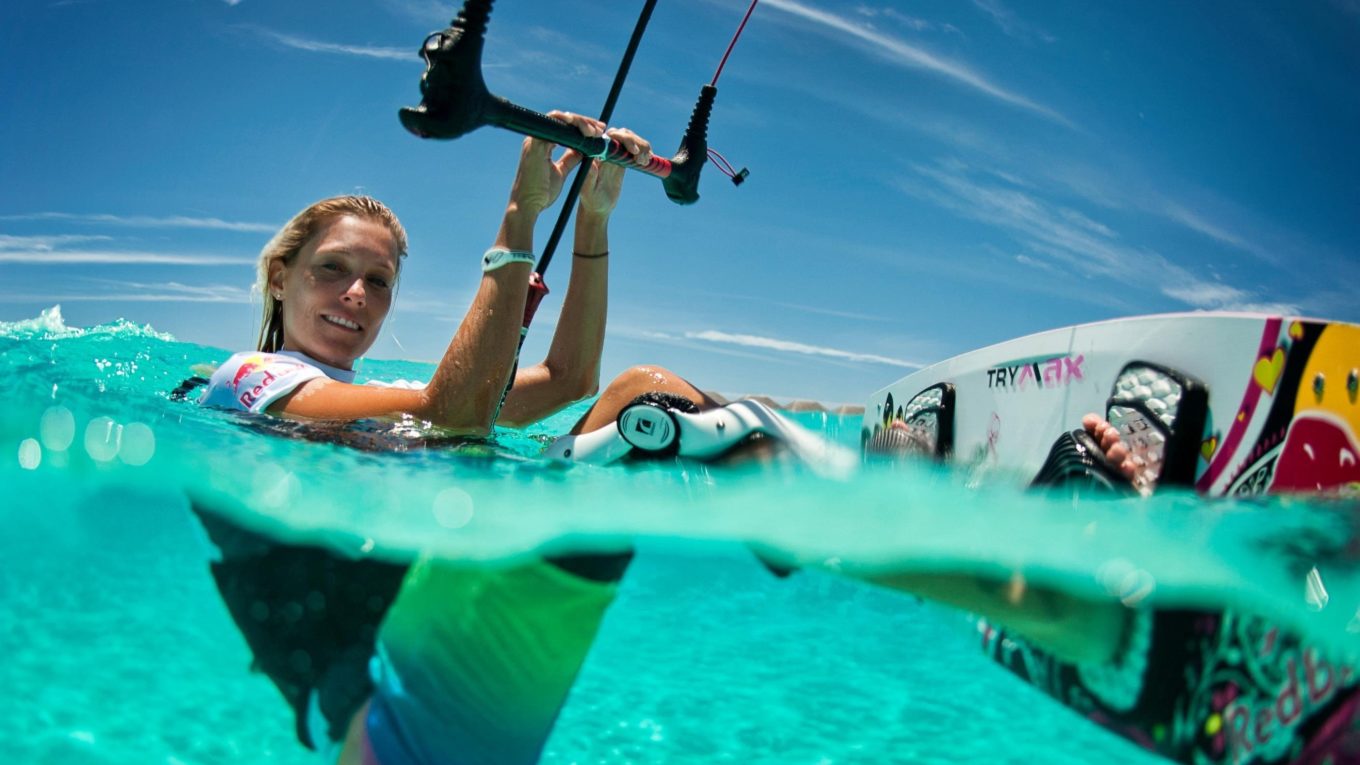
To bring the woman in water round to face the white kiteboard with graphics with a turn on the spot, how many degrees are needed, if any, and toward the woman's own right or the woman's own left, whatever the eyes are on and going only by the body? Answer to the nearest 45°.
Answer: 0° — they already face it

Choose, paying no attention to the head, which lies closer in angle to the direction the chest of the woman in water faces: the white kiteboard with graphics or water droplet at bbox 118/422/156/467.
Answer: the white kiteboard with graphics

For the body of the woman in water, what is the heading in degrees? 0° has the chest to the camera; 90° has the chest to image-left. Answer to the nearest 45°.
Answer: approximately 270°
